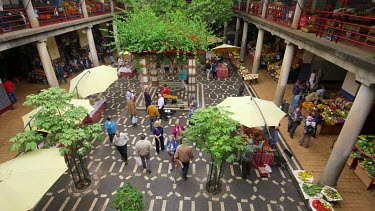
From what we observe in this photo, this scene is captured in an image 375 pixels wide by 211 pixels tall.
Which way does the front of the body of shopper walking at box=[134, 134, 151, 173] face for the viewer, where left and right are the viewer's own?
facing away from the viewer

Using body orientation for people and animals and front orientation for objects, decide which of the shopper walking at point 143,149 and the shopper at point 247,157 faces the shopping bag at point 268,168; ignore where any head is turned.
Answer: the shopper at point 247,157

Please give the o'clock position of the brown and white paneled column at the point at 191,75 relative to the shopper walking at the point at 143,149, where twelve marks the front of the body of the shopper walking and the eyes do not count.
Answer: The brown and white paneled column is roughly at 1 o'clock from the shopper walking.

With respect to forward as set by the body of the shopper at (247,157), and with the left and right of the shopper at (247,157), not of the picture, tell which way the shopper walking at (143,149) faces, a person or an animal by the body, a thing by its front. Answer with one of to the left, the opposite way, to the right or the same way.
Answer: to the left

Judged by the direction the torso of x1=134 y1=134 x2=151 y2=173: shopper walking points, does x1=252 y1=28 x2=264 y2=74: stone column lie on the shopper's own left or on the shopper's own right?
on the shopper's own right

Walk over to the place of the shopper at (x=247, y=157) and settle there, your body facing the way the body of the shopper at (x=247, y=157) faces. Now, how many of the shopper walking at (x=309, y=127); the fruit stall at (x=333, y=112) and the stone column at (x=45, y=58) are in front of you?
2
